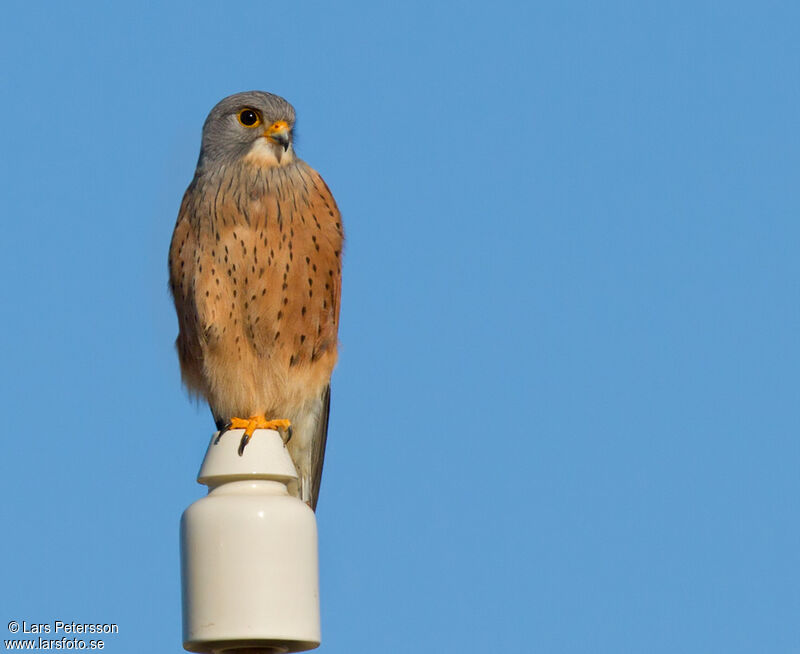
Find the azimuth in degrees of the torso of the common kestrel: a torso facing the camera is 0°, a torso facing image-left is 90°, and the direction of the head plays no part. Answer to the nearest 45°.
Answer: approximately 0°
